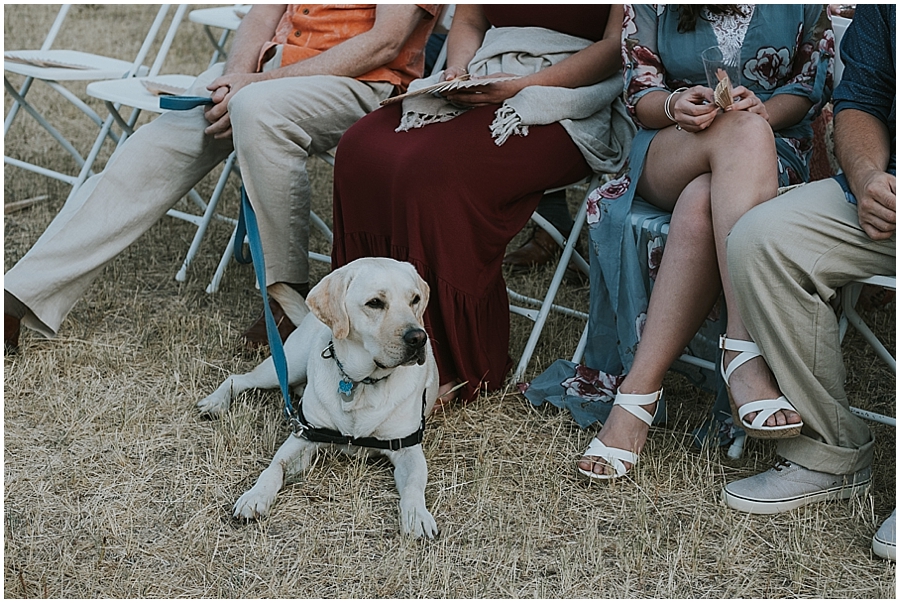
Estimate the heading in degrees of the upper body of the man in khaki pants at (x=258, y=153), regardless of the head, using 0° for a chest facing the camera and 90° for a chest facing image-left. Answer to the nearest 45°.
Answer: approximately 45°

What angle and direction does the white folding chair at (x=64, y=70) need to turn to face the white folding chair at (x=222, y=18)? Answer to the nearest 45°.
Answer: approximately 135° to its left

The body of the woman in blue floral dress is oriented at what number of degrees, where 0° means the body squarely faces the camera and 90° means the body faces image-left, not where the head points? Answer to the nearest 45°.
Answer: approximately 0°

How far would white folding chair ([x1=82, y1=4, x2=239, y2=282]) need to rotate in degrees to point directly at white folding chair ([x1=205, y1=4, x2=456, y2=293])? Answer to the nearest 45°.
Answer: approximately 90° to its left

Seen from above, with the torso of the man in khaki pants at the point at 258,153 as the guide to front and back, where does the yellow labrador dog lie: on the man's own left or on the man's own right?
on the man's own left

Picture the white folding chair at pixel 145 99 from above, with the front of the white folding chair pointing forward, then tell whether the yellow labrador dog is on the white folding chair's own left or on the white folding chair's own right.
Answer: on the white folding chair's own left

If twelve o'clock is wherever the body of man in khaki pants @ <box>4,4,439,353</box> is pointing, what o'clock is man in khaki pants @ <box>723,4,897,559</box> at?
man in khaki pants @ <box>723,4,897,559</box> is roughly at 9 o'clock from man in khaki pants @ <box>4,4,439,353</box>.

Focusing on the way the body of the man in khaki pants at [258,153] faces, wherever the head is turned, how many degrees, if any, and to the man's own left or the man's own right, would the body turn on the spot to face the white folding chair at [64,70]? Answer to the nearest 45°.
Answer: approximately 90° to the man's own right

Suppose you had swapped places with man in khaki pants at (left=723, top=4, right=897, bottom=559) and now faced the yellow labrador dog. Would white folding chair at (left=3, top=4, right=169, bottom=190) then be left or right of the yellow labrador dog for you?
right

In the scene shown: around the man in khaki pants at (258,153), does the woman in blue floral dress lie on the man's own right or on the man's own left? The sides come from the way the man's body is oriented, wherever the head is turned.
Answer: on the man's own left

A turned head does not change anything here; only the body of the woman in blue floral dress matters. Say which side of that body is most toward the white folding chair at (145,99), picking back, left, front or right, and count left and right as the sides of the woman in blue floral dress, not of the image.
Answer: right

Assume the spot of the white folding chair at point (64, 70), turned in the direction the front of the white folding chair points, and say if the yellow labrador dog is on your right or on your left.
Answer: on your left

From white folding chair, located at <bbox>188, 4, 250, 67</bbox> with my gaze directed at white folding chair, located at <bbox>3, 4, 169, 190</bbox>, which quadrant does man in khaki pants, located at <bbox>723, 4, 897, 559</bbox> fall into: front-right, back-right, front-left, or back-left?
back-left
